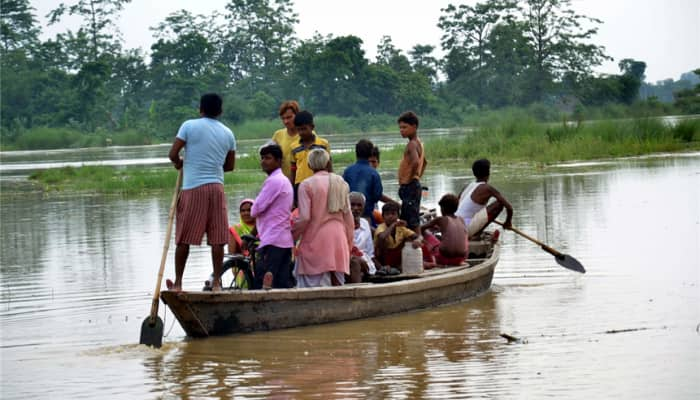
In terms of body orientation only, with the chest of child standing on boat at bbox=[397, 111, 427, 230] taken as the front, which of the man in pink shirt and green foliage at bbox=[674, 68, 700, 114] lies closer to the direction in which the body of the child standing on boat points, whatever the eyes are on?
the man in pink shirt

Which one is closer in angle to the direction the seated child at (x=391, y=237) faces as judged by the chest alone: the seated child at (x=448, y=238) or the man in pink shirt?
the man in pink shirt

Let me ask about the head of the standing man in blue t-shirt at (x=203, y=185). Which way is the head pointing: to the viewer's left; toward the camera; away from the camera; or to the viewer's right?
away from the camera

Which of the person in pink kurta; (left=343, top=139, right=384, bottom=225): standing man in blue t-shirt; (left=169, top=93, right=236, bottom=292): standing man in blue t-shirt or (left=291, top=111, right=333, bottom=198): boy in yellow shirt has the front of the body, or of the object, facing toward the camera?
the boy in yellow shirt

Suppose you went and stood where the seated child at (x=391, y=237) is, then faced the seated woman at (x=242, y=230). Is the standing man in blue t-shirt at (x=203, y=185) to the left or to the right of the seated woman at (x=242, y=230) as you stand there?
left

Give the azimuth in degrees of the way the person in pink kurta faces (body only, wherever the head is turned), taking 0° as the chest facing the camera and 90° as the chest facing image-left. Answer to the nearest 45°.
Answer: approximately 180°

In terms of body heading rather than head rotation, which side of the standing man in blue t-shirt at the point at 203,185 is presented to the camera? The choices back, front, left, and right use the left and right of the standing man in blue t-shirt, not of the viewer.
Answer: back

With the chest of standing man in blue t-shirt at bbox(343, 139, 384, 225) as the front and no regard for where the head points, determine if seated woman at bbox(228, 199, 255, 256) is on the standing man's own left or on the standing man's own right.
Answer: on the standing man's own left
